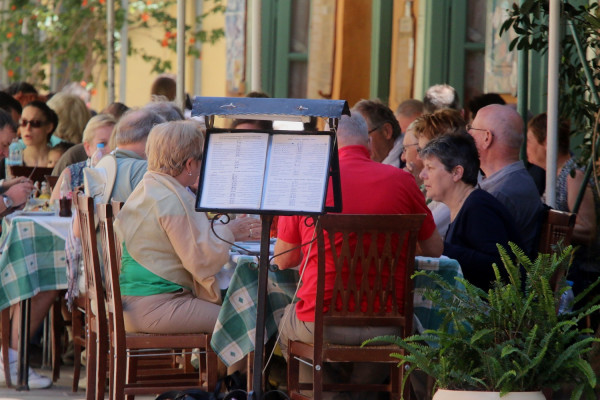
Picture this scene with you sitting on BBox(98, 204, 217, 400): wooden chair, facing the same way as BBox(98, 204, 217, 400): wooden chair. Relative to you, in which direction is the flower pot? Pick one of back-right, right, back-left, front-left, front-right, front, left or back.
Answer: front-right

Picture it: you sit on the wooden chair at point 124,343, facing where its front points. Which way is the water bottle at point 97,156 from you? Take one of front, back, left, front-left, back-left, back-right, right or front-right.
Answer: left

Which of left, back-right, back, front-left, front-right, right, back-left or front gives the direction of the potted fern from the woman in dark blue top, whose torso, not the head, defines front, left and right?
left

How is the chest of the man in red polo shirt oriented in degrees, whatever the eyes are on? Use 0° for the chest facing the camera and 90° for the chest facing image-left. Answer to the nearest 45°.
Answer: approximately 180°

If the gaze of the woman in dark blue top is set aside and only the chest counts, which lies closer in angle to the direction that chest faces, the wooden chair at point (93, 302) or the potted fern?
the wooden chair

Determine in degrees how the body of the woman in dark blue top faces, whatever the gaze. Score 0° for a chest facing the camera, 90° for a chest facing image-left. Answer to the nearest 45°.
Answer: approximately 90°

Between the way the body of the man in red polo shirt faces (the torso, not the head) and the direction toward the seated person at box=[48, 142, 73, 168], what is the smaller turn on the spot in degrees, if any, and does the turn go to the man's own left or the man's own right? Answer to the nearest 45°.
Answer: approximately 45° to the man's own left

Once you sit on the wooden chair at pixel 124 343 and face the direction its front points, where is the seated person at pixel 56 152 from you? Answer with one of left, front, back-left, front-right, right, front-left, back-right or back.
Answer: left

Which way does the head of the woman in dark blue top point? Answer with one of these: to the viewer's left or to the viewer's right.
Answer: to the viewer's left
